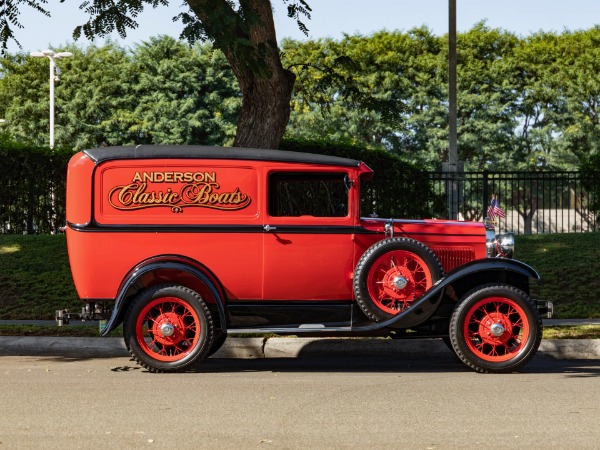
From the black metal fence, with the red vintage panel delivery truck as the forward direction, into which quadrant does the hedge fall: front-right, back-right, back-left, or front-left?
front-right

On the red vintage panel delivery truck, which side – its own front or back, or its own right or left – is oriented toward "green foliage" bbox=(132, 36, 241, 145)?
left

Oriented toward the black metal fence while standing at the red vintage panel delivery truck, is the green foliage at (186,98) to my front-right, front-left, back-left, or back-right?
front-left

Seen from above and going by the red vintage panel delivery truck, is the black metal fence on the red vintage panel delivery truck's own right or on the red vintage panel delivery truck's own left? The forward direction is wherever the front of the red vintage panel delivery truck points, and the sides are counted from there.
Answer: on the red vintage panel delivery truck's own left

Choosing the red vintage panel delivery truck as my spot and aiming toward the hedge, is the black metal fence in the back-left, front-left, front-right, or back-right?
front-right

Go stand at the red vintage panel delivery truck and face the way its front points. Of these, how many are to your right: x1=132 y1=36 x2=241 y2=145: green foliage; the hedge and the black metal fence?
0

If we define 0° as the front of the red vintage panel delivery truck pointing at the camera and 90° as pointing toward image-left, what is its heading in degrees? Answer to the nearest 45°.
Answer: approximately 270°

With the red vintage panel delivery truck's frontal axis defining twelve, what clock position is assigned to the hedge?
The hedge is roughly at 8 o'clock from the red vintage panel delivery truck.
